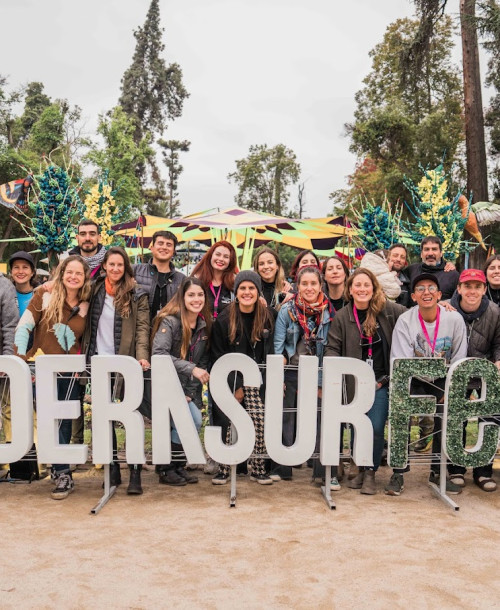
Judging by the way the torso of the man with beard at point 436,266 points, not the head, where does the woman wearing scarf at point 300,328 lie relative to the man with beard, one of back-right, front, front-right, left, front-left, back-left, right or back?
front-right

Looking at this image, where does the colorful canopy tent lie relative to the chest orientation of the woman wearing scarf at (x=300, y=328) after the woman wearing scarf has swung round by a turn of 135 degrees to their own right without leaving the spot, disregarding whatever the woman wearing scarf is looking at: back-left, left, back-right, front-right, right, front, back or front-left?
front-right

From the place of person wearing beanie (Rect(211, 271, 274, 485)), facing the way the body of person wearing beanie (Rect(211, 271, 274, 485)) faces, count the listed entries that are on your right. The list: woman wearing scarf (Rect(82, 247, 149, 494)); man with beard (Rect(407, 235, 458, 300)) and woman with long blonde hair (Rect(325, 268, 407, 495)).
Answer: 1

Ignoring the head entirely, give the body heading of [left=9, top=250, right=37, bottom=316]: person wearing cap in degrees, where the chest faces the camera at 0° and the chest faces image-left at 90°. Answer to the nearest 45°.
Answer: approximately 0°
